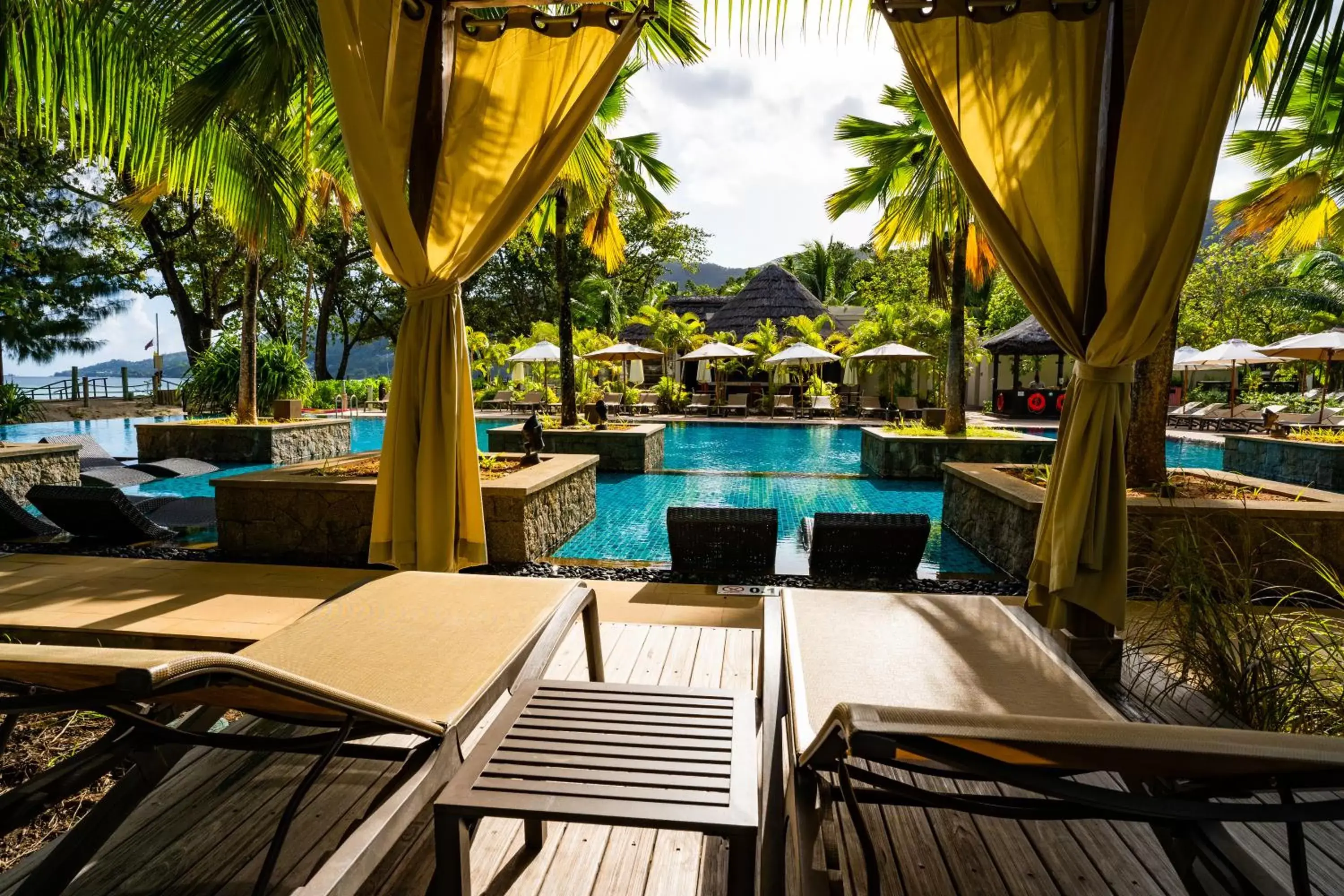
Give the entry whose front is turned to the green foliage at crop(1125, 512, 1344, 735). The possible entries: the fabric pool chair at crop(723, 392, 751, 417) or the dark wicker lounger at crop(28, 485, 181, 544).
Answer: the fabric pool chair

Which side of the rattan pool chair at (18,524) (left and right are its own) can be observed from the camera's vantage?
right

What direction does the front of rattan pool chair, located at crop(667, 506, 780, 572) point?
away from the camera

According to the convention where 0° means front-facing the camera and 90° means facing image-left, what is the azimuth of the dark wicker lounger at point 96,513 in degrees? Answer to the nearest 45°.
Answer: approximately 225°

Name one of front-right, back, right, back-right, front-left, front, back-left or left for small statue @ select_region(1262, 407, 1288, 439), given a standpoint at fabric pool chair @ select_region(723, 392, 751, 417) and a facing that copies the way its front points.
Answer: front-left

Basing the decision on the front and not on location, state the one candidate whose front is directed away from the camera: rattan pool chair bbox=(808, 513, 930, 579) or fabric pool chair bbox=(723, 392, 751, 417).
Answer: rattan pool chair bbox=(808, 513, 930, 579)

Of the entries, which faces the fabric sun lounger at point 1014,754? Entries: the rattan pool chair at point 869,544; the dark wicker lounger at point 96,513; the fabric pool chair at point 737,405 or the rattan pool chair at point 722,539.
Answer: the fabric pool chair at point 737,405

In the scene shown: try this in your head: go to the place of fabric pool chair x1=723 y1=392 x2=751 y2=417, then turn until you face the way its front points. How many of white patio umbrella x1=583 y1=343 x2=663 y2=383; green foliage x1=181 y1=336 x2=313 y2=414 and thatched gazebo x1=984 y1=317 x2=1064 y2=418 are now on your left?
1

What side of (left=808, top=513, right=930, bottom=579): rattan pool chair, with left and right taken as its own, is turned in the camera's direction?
back

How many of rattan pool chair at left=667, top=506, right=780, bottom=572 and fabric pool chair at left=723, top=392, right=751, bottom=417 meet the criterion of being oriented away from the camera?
1
